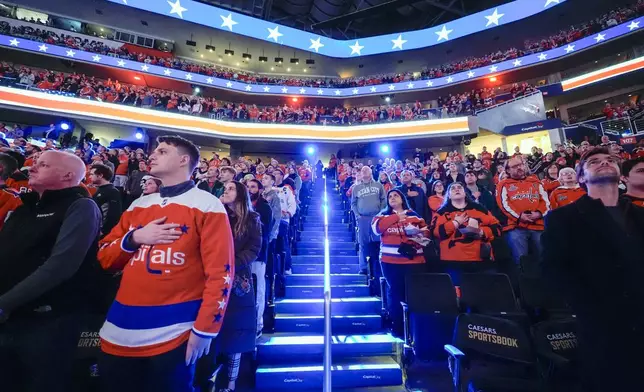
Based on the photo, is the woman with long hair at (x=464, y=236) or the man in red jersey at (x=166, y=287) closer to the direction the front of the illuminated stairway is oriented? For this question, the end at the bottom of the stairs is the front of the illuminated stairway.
the man in red jersey

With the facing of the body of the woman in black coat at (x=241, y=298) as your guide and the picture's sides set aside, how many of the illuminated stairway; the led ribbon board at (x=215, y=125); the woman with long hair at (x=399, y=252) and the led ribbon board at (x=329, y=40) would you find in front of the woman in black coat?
0

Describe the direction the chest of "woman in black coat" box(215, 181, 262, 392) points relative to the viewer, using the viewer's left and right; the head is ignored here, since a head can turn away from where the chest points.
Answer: facing the viewer and to the left of the viewer

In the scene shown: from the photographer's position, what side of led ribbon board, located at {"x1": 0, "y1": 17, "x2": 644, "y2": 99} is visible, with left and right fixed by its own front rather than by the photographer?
front

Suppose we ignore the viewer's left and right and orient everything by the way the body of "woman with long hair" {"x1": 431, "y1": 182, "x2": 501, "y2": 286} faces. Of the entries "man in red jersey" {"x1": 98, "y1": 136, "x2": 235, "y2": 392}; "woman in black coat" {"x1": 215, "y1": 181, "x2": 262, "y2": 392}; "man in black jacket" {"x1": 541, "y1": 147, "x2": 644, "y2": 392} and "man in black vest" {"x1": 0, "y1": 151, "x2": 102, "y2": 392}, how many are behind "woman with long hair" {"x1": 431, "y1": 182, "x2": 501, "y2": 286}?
0

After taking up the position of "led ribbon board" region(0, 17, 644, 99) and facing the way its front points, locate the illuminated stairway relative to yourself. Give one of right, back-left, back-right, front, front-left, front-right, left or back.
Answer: front

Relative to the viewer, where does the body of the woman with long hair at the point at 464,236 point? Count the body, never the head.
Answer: toward the camera

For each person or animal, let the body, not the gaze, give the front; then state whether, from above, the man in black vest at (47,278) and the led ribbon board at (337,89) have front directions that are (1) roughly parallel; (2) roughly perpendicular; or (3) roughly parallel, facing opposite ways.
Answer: roughly parallel

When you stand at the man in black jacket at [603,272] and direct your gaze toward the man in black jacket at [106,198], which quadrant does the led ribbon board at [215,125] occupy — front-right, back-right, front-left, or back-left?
front-right

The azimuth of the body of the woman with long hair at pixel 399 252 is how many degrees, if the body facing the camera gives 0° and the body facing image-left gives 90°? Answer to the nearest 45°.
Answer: approximately 0°

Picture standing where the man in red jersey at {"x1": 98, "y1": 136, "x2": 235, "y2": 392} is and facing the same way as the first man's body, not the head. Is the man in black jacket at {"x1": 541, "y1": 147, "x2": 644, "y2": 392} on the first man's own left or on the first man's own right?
on the first man's own left

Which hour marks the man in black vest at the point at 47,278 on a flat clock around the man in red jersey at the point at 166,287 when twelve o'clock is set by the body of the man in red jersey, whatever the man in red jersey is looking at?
The man in black vest is roughly at 3 o'clock from the man in red jersey.

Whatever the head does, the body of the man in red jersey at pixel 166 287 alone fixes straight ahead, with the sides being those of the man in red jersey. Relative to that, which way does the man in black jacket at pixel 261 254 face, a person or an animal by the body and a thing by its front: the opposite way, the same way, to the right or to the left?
the same way

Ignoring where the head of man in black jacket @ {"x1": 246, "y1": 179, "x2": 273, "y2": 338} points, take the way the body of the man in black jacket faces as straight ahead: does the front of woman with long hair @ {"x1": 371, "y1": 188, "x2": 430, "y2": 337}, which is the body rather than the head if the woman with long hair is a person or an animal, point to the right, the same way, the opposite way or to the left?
the same way

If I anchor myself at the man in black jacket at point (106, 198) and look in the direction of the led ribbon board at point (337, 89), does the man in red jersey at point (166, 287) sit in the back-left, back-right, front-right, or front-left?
back-right

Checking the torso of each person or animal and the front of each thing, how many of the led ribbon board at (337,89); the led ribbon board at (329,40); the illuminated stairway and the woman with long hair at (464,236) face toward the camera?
4

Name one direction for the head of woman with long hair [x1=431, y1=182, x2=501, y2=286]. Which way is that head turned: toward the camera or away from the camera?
toward the camera

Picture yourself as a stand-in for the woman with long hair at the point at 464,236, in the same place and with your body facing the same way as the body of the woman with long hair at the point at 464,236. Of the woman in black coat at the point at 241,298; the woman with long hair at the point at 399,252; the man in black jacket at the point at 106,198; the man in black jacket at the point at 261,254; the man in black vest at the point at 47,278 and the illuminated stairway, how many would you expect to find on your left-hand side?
0
